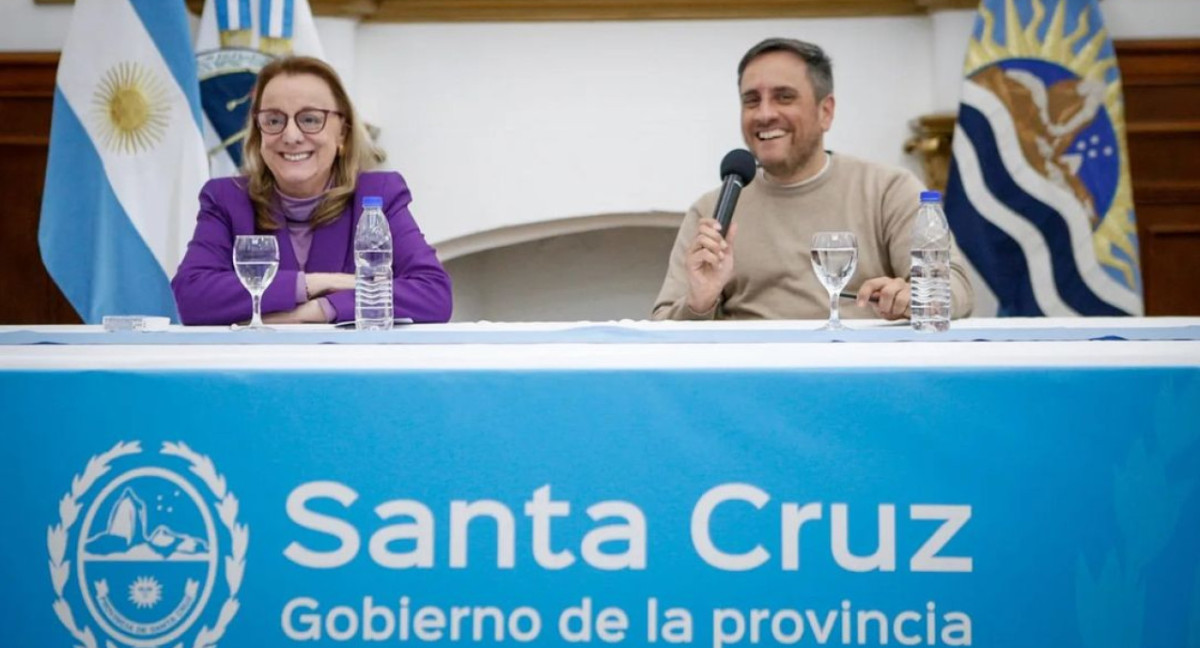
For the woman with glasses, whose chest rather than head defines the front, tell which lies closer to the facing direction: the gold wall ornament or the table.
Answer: the table

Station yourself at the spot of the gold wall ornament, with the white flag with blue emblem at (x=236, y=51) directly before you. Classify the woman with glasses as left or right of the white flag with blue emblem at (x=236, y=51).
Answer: left

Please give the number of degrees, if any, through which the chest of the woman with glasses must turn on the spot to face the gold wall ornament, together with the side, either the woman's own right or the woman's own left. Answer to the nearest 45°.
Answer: approximately 135° to the woman's own left

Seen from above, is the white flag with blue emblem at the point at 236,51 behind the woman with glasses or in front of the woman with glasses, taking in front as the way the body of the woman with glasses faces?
behind

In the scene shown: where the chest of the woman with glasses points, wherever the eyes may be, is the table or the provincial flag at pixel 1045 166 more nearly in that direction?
the table

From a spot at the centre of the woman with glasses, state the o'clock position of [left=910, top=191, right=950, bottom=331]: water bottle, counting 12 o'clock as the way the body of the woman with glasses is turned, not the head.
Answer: The water bottle is roughly at 10 o'clock from the woman with glasses.

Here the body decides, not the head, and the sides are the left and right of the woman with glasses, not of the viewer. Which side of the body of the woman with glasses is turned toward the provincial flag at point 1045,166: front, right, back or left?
left

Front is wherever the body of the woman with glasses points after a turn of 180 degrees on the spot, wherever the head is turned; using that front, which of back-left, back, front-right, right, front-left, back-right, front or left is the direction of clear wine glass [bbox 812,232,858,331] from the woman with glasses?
back-right
